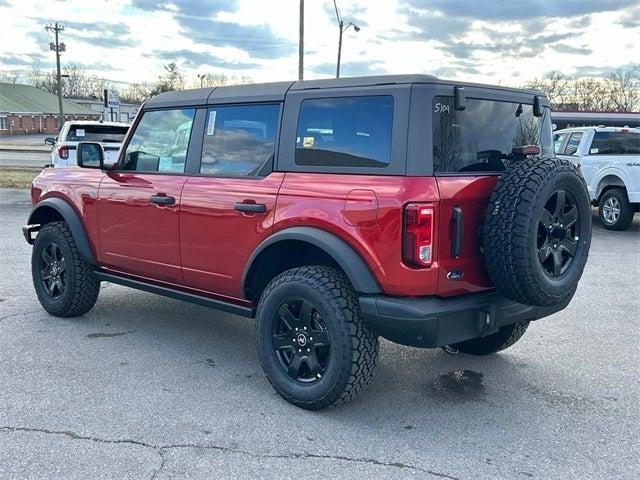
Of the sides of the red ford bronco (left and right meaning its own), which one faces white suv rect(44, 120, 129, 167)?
front

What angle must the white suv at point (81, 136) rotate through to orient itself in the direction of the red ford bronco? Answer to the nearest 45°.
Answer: approximately 180°

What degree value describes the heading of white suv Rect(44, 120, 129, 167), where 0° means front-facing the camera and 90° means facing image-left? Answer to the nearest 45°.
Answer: approximately 180°

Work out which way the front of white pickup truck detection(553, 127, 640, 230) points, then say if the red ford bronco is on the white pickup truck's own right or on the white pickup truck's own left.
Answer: on the white pickup truck's own left

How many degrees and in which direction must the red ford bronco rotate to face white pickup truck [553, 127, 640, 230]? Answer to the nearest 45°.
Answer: approximately 90° to its right

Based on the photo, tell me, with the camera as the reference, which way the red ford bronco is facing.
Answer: facing away from the viewer and to the left of the viewer
